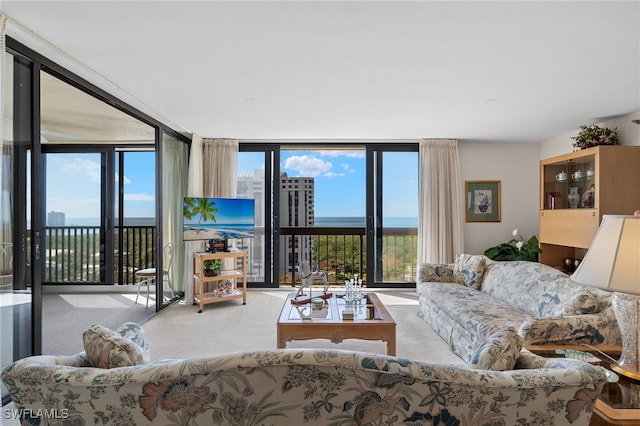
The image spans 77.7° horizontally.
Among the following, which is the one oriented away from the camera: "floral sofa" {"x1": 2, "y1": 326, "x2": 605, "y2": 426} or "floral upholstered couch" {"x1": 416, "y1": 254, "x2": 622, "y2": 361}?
the floral sofa

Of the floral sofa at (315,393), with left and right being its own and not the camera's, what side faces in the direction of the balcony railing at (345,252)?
front

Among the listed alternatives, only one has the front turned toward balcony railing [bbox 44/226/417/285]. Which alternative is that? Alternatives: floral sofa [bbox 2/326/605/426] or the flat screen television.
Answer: the floral sofa

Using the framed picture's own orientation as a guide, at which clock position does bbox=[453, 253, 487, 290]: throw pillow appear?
The throw pillow is roughly at 12 o'clock from the framed picture.

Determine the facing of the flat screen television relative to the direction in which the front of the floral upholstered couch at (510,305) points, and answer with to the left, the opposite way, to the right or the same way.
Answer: to the left

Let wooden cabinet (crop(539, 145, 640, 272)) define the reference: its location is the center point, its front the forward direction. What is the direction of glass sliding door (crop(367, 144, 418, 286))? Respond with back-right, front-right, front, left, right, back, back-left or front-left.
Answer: front-right

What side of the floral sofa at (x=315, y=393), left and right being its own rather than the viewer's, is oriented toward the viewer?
back

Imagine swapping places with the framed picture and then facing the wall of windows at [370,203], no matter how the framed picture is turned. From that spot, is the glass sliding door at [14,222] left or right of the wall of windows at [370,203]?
left

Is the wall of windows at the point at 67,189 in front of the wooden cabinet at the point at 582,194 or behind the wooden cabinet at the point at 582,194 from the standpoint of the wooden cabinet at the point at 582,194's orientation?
in front

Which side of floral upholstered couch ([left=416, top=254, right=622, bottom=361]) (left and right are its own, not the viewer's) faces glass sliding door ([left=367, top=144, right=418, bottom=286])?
right

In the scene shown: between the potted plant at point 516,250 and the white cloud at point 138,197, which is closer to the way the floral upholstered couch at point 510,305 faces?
the white cloud
